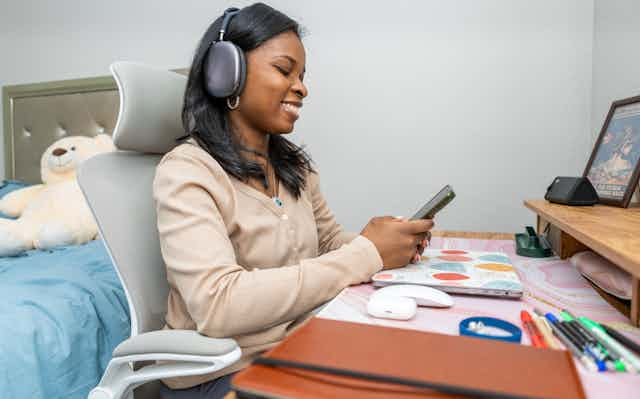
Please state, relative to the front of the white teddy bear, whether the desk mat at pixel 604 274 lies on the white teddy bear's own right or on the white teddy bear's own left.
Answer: on the white teddy bear's own left

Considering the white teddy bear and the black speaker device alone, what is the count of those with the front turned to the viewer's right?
0

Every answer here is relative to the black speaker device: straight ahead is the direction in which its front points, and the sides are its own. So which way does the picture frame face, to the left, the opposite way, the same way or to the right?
the same way

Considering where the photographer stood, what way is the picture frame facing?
facing the viewer and to the left of the viewer

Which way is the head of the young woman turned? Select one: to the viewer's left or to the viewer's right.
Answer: to the viewer's right
